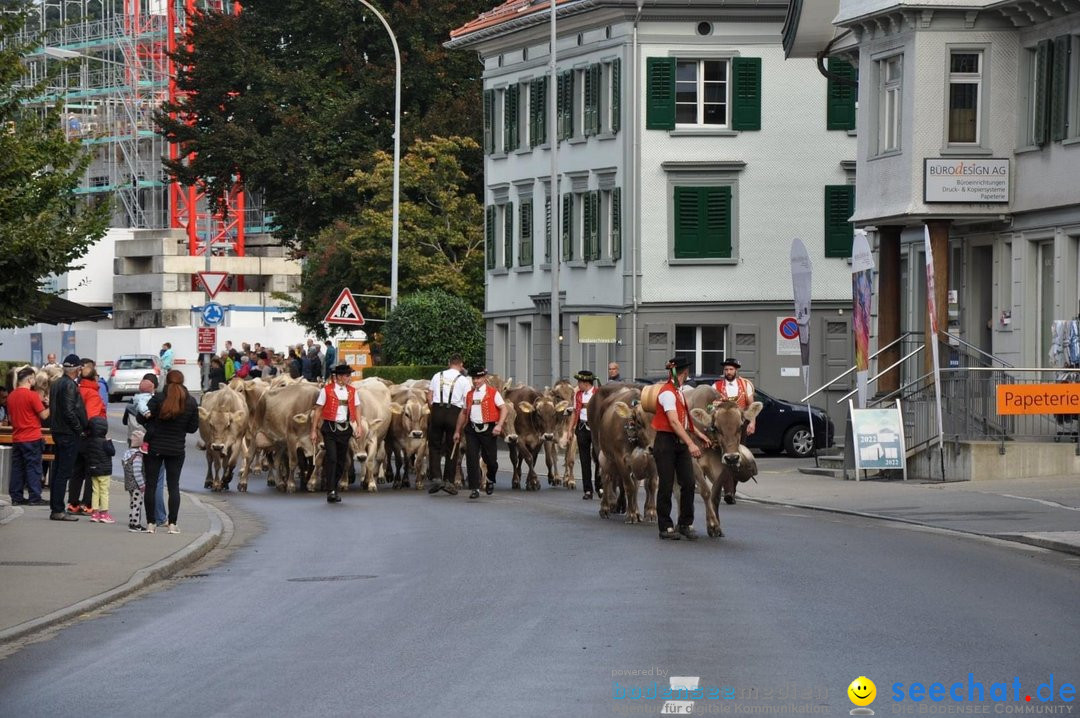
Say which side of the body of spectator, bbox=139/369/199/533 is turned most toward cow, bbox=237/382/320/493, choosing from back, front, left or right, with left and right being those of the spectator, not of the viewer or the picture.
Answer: front

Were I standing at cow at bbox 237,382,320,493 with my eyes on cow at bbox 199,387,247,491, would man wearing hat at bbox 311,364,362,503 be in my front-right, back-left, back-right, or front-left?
back-left

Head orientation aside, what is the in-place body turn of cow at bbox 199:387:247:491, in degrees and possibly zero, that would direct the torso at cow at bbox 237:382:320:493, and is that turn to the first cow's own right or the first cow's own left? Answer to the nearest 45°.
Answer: approximately 45° to the first cow's own left

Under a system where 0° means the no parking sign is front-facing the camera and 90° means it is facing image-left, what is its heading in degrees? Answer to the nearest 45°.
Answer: approximately 0°

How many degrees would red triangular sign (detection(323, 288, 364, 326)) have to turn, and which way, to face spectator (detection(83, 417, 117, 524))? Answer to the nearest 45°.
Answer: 0° — it already faces them

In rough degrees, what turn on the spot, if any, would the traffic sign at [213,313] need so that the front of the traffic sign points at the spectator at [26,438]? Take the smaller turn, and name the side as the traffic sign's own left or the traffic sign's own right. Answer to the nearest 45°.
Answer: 0° — it already faces them

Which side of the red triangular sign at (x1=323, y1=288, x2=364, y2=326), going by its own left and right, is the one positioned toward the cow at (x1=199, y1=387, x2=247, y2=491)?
front

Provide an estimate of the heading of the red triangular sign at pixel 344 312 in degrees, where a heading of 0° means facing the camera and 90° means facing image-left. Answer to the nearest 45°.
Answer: approximately 0°
